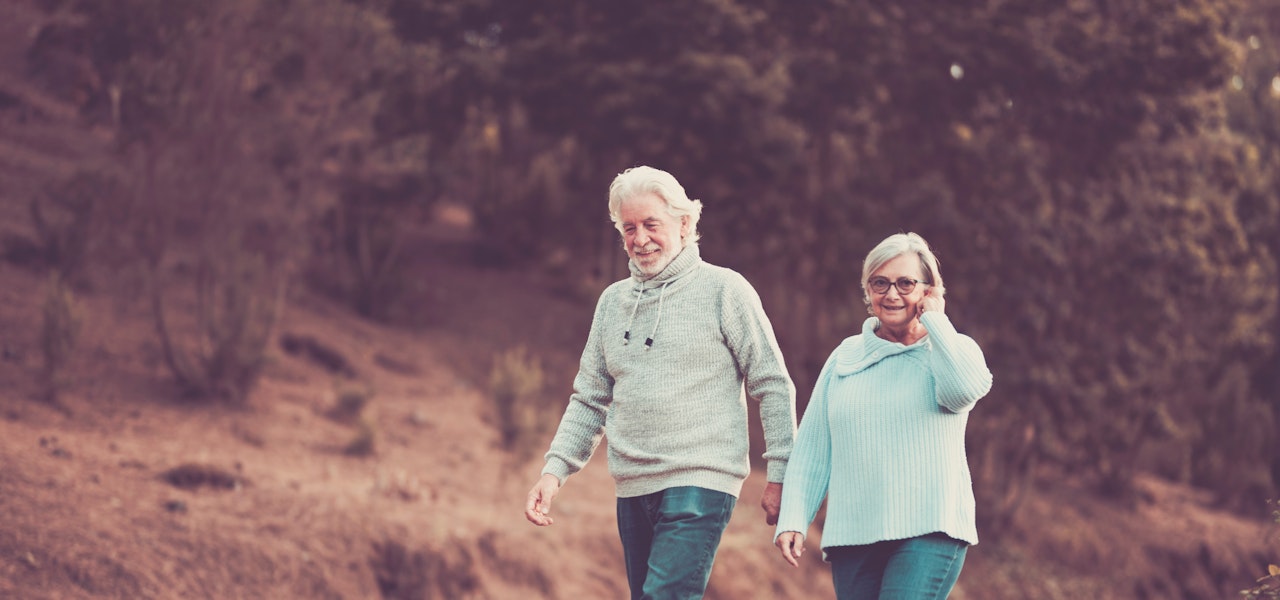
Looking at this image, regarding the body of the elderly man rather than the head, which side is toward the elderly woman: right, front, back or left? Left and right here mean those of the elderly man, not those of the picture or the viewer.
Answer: left

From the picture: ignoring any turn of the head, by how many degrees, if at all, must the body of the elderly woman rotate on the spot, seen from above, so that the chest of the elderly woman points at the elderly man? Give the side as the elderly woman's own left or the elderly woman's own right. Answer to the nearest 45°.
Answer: approximately 90° to the elderly woman's own right

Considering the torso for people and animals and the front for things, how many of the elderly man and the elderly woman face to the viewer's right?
0

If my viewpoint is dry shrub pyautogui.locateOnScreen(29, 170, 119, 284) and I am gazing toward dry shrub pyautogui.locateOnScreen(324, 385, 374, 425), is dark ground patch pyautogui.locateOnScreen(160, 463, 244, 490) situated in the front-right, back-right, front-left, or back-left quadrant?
front-right

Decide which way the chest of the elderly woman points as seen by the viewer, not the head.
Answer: toward the camera

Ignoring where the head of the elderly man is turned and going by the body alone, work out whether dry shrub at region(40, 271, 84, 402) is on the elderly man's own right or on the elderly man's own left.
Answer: on the elderly man's own right

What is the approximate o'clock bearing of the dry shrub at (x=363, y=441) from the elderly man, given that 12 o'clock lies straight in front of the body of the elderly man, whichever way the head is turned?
The dry shrub is roughly at 4 o'clock from the elderly man.

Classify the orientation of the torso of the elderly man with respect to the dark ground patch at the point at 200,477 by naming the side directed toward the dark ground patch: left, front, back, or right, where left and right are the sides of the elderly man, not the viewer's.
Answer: right

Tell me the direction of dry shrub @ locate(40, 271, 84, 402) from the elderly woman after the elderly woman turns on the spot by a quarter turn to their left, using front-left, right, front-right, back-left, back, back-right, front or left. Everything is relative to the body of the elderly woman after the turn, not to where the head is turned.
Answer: back-left

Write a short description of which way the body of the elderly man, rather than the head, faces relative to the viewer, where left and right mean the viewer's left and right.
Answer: facing the viewer and to the left of the viewer

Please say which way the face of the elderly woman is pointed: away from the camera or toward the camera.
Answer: toward the camera

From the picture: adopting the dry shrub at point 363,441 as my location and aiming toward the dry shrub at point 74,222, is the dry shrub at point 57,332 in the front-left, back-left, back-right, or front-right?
front-left

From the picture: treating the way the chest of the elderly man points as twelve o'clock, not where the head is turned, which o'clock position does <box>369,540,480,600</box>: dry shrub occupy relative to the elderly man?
The dry shrub is roughly at 4 o'clock from the elderly man.

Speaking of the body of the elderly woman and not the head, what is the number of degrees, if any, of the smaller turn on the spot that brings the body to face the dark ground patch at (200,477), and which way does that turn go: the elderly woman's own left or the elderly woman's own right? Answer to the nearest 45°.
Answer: approximately 135° to the elderly woman's own right
